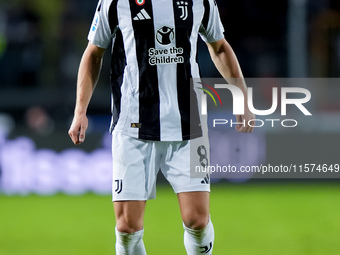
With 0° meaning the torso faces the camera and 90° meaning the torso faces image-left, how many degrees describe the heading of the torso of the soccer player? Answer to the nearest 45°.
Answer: approximately 0°
